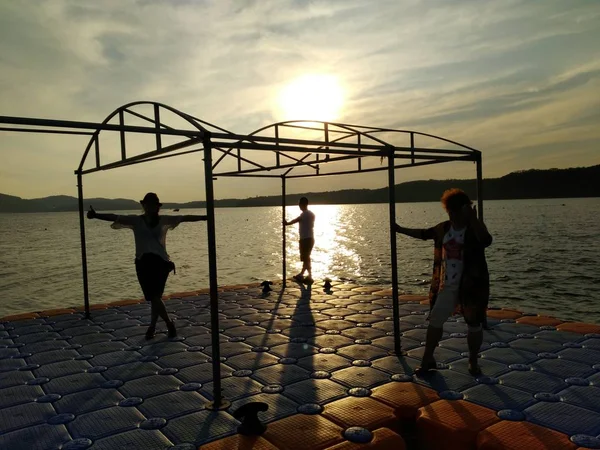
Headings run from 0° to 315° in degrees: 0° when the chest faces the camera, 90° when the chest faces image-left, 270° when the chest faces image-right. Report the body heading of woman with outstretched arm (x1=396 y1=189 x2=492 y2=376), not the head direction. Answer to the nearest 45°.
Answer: approximately 45°

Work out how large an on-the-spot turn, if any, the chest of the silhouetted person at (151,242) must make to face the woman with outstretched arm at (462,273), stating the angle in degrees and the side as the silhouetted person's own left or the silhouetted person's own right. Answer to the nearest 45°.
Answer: approximately 45° to the silhouetted person's own left

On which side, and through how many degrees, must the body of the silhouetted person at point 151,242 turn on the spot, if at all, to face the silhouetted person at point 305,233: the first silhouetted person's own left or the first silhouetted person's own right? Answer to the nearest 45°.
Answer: approximately 135° to the first silhouetted person's own left

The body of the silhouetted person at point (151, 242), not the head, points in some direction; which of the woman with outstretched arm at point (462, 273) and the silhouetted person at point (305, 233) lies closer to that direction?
the woman with outstretched arm

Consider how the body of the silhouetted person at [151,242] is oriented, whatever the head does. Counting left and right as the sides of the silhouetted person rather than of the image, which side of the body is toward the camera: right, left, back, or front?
front

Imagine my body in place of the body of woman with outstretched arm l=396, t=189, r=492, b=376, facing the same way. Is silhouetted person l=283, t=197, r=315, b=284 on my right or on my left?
on my right

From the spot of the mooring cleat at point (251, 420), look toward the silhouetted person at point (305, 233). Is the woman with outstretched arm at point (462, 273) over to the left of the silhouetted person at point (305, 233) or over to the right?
right

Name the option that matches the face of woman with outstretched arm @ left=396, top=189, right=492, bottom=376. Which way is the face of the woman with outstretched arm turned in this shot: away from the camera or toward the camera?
toward the camera

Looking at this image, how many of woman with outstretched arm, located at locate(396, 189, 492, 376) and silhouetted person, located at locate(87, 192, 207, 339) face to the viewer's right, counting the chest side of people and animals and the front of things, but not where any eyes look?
0

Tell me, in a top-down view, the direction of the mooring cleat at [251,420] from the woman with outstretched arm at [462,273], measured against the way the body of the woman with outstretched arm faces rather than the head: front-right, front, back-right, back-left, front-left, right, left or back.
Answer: front

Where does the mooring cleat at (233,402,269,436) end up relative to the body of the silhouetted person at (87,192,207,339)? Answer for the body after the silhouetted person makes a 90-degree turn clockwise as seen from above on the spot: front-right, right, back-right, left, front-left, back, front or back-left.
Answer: left
